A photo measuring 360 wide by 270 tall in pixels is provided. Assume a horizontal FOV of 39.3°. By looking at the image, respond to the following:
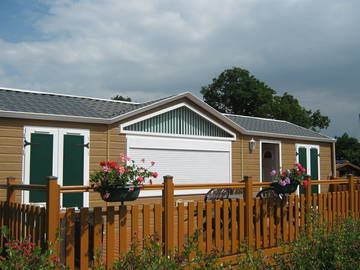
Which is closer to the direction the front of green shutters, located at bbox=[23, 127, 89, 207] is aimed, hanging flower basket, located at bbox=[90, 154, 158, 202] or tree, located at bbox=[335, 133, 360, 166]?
the hanging flower basket

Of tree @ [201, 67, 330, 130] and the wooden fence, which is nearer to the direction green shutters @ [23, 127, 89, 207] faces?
the wooden fence

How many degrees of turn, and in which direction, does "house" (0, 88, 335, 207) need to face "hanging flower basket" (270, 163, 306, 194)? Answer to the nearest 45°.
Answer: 0° — it already faces it

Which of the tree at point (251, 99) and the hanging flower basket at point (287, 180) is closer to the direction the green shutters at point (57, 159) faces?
the hanging flower basket

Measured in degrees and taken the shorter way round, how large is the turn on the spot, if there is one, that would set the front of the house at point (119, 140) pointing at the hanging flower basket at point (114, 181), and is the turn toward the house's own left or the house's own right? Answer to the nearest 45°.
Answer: approximately 45° to the house's own right

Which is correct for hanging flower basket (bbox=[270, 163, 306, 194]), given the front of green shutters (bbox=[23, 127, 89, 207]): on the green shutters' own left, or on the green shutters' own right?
on the green shutters' own left

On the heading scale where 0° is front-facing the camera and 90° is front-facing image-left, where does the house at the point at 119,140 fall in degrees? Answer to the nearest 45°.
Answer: approximately 315°

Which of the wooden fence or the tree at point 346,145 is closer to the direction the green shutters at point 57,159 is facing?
the wooden fence

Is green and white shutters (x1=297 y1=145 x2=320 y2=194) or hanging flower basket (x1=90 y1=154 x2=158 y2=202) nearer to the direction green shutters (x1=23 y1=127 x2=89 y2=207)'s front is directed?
the hanging flower basket

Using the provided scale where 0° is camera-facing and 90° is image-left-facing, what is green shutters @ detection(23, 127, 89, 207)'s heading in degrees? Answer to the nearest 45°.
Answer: approximately 0°

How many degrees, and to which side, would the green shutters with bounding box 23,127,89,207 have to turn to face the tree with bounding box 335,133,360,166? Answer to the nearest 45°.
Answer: approximately 135° to its left

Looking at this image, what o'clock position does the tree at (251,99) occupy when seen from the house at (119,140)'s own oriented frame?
The tree is roughly at 8 o'clock from the house.
